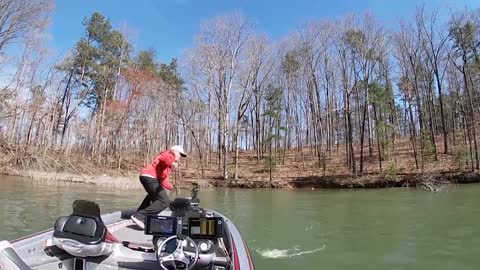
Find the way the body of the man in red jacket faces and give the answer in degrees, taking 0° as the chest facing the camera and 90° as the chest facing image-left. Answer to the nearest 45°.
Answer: approximately 270°

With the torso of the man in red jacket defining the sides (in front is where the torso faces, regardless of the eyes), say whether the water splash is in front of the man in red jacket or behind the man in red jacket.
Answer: in front
